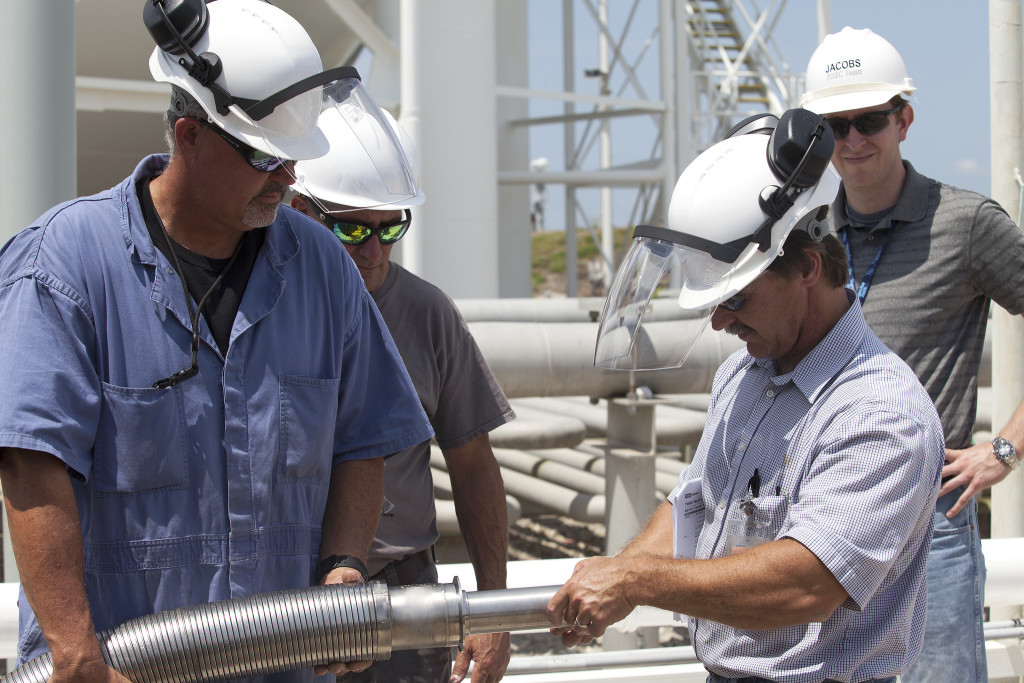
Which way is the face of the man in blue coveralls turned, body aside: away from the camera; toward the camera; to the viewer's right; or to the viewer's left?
to the viewer's right

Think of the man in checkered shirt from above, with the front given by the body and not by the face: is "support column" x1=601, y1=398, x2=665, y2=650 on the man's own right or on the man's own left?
on the man's own right

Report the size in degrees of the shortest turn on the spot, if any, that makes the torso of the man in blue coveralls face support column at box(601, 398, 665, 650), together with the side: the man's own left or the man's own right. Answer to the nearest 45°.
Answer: approximately 90° to the man's own left

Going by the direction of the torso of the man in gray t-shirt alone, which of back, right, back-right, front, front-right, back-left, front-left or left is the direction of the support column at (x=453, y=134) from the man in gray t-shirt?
back

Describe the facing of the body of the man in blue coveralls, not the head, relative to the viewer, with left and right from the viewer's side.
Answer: facing the viewer and to the right of the viewer

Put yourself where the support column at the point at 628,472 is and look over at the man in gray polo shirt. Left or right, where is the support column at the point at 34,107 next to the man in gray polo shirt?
right

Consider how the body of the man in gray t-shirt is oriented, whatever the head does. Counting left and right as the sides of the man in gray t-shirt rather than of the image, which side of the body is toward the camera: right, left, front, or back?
front

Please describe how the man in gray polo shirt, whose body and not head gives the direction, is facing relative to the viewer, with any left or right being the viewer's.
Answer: facing the viewer and to the left of the viewer

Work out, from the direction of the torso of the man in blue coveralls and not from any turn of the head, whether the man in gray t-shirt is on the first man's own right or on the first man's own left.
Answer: on the first man's own left

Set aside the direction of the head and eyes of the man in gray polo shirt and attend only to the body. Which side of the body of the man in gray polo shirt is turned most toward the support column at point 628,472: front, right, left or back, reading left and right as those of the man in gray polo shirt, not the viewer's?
right

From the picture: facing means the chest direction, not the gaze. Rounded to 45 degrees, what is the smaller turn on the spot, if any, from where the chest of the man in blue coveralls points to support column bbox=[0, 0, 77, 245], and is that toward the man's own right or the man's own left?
approximately 135° to the man's own left

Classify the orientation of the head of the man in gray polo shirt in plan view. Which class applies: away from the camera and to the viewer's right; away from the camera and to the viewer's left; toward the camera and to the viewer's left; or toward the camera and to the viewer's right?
toward the camera and to the viewer's left

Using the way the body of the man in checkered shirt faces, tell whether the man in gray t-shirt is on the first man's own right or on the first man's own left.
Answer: on the first man's own right

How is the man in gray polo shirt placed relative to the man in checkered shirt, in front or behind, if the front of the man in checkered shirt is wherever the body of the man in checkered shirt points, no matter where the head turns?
behind
